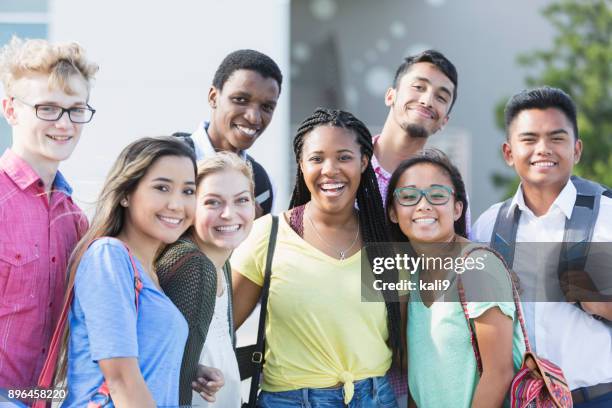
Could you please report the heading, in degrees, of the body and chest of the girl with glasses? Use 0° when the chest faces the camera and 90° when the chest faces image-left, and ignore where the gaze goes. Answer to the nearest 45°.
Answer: approximately 45°

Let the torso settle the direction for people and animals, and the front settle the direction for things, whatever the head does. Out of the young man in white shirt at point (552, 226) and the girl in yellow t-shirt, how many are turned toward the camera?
2

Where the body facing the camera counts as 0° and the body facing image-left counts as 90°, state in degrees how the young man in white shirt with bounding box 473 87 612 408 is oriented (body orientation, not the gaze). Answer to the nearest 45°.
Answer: approximately 0°

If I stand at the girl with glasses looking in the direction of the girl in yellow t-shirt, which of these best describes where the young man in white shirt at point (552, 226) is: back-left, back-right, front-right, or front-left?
back-right

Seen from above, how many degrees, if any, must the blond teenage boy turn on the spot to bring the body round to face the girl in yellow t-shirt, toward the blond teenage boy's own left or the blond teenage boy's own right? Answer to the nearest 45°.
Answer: approximately 45° to the blond teenage boy's own left

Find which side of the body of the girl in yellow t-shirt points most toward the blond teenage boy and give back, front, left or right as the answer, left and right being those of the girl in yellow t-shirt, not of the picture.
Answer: right

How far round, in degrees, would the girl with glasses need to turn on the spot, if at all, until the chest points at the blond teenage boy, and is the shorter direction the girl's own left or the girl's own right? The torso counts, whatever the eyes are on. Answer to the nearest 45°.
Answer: approximately 45° to the girl's own right
